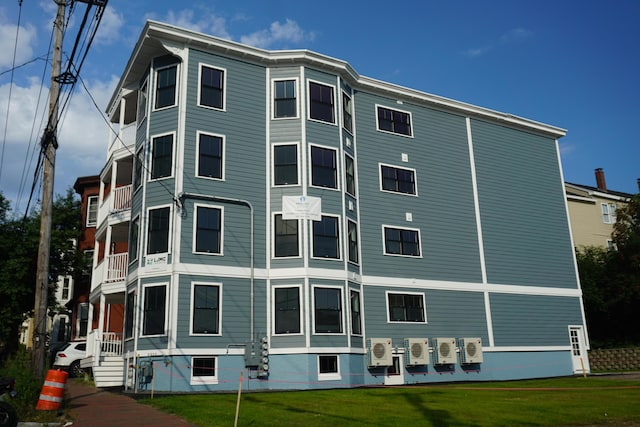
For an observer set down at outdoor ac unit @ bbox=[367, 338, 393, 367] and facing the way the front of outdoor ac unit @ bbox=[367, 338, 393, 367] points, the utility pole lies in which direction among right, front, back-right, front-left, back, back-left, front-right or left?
right

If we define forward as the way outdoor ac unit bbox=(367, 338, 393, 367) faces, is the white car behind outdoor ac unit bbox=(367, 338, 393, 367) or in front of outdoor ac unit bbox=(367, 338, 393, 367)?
behind

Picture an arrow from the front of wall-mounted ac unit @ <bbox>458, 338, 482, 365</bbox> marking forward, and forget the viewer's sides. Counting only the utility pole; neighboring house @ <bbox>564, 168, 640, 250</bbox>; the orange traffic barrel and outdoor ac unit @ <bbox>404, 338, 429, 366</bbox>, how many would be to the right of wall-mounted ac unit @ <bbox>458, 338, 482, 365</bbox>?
3

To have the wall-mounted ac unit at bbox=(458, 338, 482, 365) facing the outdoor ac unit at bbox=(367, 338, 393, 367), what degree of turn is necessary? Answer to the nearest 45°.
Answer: approximately 90° to its right

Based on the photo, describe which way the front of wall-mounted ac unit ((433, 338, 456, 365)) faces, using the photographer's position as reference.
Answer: facing the viewer and to the right of the viewer

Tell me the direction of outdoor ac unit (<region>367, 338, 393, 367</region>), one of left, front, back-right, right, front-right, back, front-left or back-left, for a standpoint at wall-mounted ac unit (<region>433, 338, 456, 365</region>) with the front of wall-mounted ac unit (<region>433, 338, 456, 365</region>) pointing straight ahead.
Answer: right

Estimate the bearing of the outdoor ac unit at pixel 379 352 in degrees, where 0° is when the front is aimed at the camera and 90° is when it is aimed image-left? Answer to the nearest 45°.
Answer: approximately 315°

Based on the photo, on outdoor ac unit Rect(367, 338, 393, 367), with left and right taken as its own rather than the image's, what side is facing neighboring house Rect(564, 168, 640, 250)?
left

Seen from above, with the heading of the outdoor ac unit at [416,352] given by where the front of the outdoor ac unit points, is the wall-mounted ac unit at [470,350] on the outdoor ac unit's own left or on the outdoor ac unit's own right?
on the outdoor ac unit's own left

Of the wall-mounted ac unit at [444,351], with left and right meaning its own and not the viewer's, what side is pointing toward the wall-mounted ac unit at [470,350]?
left

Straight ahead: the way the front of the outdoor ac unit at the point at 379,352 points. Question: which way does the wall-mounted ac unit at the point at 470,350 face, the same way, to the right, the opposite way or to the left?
the same way

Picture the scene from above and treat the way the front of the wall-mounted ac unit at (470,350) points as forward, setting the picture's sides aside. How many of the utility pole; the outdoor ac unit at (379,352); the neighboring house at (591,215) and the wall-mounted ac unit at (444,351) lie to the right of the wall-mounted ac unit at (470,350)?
3

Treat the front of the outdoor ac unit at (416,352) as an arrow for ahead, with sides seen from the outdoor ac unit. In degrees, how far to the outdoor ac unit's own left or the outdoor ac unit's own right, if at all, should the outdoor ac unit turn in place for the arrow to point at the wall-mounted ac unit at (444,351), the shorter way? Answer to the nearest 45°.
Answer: approximately 90° to the outdoor ac unit's own left

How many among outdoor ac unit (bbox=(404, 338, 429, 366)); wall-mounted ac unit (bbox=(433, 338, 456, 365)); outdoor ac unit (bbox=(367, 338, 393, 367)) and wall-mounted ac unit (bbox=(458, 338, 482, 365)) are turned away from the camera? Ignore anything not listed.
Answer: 0

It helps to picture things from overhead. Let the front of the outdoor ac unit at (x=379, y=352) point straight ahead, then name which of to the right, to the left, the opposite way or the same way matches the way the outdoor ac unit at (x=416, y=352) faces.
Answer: the same way

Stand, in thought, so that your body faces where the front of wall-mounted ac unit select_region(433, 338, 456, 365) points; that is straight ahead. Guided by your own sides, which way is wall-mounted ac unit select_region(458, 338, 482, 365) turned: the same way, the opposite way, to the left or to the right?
the same way

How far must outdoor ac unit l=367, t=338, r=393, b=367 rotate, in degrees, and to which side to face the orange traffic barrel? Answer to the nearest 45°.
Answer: approximately 90° to its right

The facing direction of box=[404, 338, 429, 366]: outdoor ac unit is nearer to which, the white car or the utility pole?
the utility pole

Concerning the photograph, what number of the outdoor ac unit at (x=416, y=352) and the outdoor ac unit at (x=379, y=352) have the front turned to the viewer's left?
0

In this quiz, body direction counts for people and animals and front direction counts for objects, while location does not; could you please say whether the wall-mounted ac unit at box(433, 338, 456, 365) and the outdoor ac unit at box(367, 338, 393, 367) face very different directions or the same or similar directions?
same or similar directions

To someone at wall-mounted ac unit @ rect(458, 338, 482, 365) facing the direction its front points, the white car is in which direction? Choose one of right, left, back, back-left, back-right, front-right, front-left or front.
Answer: back-right

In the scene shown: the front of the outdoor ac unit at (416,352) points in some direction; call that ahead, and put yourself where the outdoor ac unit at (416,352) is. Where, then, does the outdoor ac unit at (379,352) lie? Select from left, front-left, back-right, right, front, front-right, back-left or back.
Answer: right

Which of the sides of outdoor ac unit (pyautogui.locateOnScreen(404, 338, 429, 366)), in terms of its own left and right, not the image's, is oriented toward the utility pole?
right
